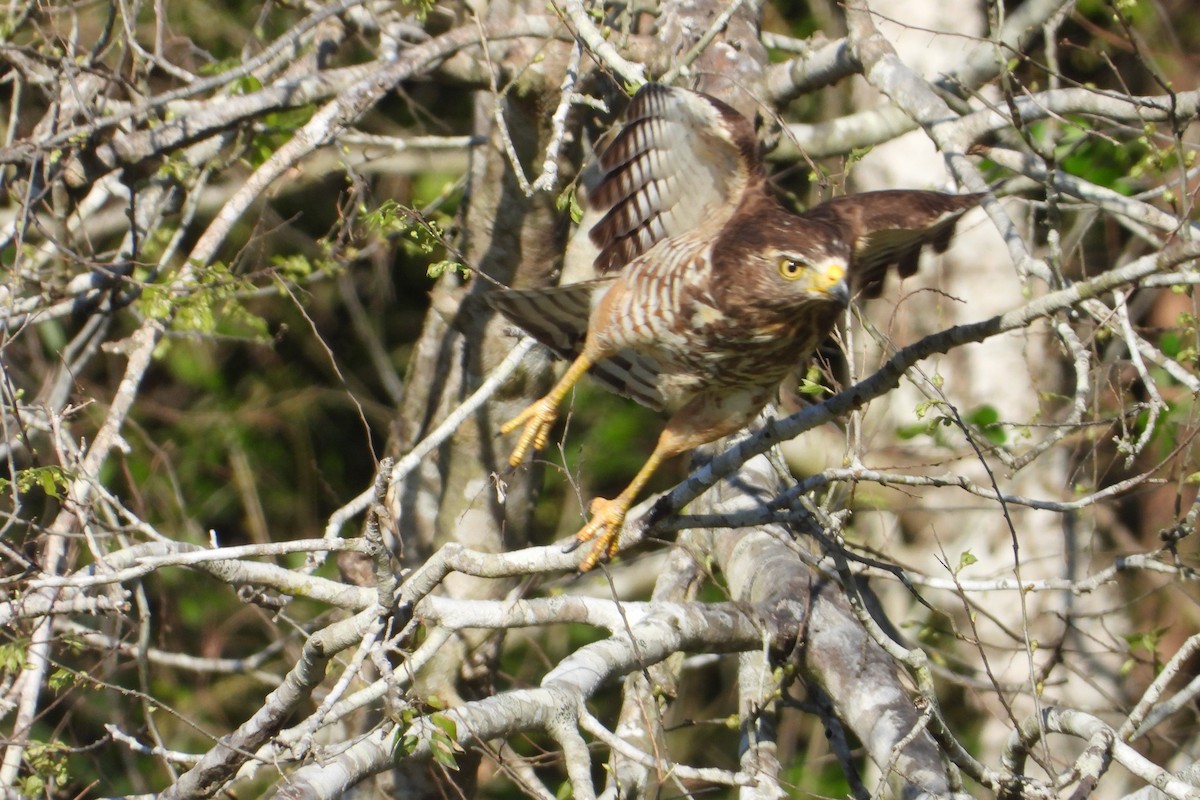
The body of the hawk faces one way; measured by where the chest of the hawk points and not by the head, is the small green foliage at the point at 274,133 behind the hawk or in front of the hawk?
behind

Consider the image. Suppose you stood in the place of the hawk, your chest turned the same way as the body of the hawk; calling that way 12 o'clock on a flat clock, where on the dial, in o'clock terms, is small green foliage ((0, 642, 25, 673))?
The small green foliage is roughly at 4 o'clock from the hawk.

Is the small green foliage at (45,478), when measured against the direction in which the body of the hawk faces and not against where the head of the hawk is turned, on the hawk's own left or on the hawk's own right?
on the hawk's own right

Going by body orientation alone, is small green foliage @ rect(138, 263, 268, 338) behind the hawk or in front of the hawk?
behind

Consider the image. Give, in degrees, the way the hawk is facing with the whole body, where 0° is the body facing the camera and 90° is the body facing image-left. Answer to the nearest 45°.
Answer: approximately 315°

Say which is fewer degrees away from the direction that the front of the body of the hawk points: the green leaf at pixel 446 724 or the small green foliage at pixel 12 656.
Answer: the green leaf

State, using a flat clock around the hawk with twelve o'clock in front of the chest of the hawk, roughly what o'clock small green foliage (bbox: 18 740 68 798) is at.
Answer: The small green foliage is roughly at 4 o'clock from the hawk.

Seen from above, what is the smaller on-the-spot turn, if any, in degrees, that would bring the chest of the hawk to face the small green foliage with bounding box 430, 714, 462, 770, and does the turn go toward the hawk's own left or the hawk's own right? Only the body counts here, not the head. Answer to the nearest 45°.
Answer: approximately 45° to the hawk's own right
